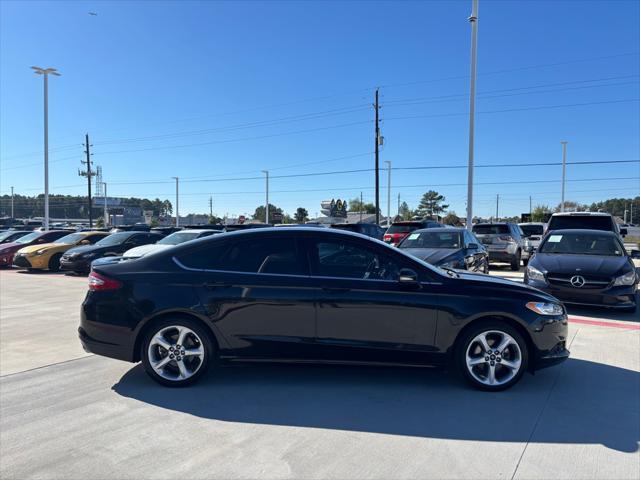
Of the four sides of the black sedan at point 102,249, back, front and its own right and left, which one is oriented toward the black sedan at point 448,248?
left

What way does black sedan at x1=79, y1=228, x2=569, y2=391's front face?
to the viewer's right

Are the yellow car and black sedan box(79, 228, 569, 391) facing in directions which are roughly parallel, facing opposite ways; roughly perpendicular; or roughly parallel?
roughly perpendicular

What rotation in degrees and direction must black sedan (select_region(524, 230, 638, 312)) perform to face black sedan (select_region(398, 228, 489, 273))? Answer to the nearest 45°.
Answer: approximately 135° to its right

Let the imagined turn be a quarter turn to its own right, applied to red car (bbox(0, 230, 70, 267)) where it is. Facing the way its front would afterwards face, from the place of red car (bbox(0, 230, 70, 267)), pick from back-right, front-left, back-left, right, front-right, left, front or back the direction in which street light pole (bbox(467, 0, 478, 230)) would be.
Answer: back

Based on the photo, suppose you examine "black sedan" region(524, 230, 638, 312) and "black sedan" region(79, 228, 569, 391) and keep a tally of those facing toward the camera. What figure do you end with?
1

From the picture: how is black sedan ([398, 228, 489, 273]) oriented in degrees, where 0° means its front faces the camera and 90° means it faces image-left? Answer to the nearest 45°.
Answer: approximately 45°

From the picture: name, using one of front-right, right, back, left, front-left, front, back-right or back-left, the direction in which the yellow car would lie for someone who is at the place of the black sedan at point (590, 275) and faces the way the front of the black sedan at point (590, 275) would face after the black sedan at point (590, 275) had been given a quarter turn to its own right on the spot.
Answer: front

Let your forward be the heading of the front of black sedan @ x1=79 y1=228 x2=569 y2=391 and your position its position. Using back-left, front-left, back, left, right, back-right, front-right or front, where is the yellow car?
back-left

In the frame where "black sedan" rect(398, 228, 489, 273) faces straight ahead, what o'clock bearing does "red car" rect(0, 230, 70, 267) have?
The red car is roughly at 2 o'clock from the black sedan.
